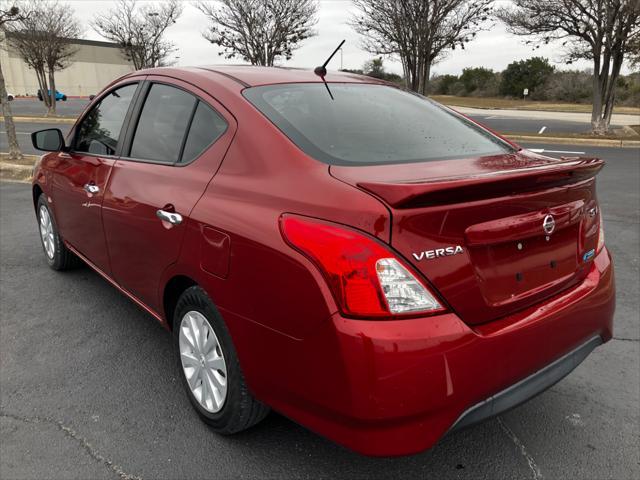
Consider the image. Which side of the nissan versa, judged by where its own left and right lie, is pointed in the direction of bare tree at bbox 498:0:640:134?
right

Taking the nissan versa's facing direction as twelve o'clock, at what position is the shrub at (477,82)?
The shrub is roughly at 2 o'clock from the nissan versa.

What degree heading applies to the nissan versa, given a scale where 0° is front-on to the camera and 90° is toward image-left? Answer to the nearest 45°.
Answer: approximately 135°

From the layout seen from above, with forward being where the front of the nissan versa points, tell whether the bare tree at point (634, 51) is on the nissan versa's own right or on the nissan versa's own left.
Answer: on the nissan versa's own right

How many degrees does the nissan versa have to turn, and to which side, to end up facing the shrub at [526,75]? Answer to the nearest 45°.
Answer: approximately 45° to its right

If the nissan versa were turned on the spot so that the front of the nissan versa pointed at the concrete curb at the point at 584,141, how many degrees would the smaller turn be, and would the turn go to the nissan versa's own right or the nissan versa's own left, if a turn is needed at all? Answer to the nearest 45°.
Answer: approximately 90° to the nissan versa's own right

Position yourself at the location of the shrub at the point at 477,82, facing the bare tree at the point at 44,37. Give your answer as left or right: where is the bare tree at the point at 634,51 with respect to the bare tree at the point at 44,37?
left

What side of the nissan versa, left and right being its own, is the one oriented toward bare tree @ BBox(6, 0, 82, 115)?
front

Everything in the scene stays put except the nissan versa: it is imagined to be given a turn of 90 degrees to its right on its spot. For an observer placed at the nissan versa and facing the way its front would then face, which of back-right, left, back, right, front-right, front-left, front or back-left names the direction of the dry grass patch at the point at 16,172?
left
